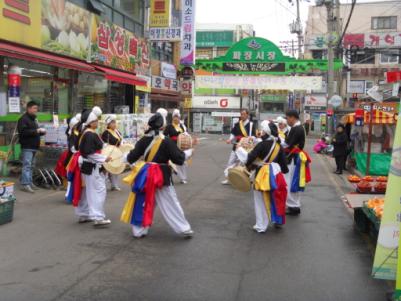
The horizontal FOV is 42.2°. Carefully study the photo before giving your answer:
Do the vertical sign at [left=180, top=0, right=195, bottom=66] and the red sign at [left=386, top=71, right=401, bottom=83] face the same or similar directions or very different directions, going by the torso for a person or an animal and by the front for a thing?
same or similar directions

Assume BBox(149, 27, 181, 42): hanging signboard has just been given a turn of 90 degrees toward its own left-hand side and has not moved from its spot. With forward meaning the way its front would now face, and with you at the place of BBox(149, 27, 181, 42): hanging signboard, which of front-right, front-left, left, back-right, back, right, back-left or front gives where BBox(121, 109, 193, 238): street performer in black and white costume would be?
right

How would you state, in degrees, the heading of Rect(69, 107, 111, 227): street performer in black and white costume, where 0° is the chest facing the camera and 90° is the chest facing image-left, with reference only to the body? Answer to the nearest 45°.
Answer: approximately 270°

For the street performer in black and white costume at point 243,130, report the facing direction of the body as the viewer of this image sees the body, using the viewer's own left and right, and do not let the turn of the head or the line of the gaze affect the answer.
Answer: facing the viewer

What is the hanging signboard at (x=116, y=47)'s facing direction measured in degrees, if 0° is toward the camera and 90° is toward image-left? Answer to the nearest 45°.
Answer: approximately 315°

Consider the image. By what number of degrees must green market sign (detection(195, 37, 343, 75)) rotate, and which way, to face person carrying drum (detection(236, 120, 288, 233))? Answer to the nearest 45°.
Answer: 0° — it already faces them

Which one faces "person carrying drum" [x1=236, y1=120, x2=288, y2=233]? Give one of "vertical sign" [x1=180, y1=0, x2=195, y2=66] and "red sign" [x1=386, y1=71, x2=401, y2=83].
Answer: the vertical sign

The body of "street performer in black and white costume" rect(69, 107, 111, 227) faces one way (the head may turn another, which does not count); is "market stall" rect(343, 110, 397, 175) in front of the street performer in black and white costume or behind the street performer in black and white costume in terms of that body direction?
in front

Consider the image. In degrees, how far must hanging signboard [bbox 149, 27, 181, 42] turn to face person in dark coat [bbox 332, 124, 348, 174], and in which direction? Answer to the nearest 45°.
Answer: approximately 45° to its left

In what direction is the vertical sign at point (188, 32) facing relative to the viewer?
toward the camera

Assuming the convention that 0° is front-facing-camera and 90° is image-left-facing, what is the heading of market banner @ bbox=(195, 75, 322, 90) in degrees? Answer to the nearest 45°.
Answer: approximately 0°
